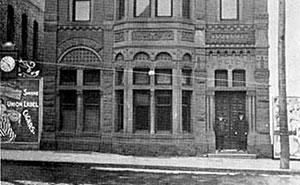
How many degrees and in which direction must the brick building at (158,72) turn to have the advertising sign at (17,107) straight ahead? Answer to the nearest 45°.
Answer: approximately 45° to its right

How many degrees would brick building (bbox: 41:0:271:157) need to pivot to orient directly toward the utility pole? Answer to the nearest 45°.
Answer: approximately 45° to its left

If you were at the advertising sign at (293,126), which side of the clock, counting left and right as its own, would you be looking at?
left

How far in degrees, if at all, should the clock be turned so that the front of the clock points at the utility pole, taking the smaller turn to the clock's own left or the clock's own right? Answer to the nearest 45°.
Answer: approximately 90° to the clock's own left

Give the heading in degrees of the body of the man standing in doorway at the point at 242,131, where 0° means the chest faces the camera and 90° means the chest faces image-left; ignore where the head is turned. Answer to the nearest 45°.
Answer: approximately 0°
